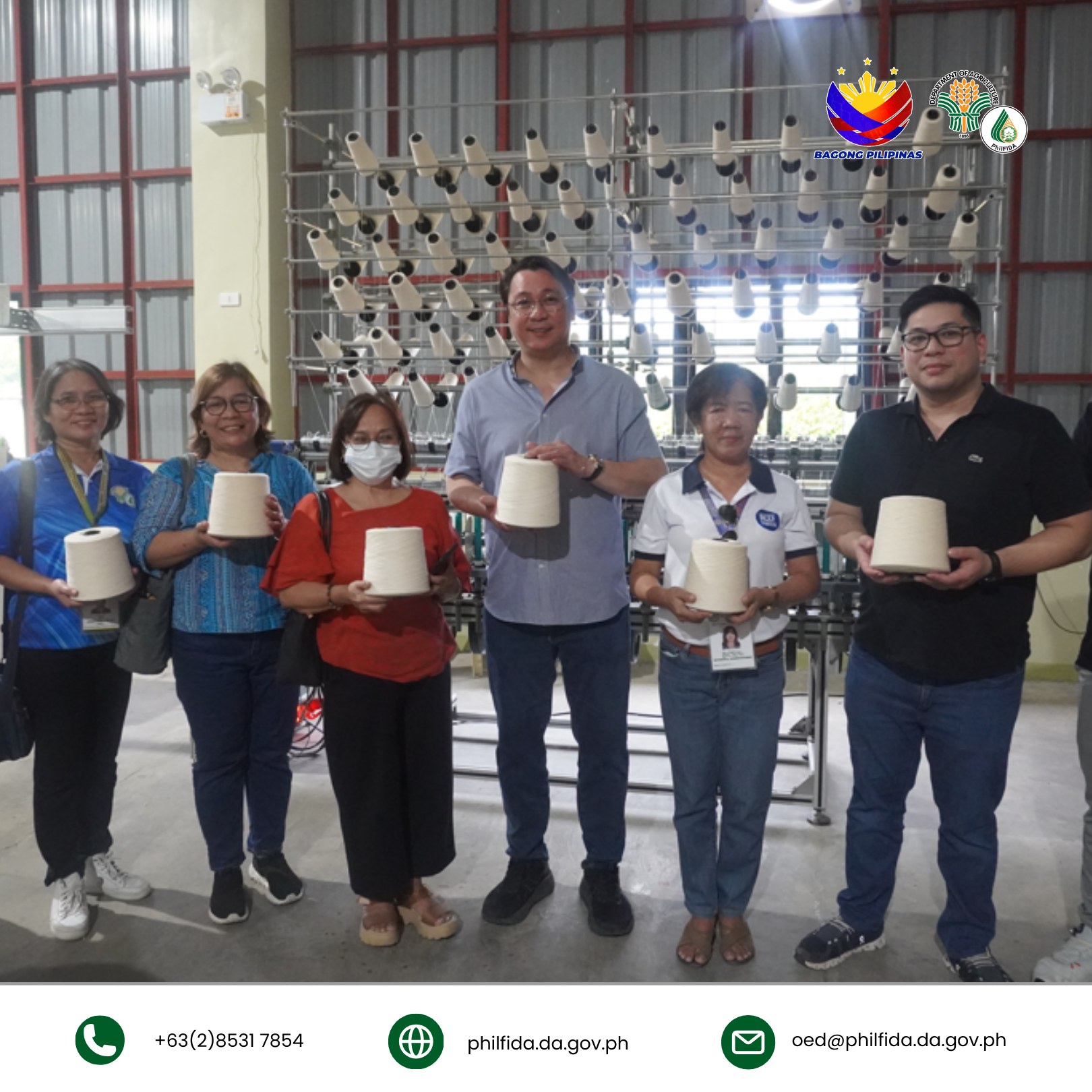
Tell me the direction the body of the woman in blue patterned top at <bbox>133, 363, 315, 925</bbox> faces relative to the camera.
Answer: toward the camera

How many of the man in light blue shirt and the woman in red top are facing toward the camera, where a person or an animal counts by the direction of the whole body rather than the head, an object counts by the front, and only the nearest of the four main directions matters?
2

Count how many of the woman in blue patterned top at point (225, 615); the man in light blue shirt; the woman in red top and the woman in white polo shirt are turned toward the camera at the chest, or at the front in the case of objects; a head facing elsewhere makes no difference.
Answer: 4

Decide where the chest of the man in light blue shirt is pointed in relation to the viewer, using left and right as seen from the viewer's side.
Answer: facing the viewer

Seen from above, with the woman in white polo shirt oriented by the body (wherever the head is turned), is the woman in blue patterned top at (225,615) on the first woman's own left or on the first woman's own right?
on the first woman's own right

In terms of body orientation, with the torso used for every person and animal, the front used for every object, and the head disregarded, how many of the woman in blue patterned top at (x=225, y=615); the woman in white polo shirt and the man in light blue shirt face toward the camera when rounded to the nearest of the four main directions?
3
